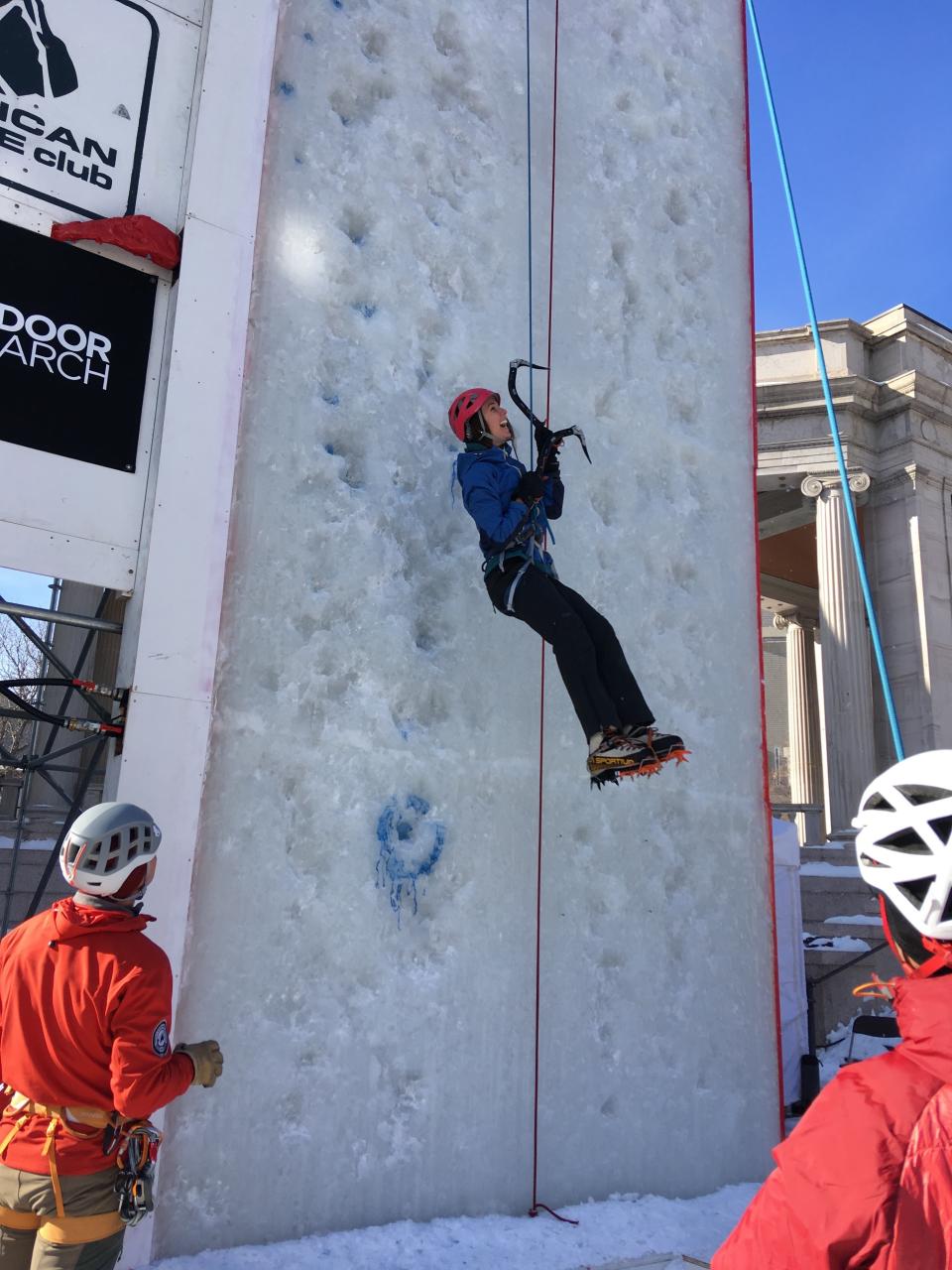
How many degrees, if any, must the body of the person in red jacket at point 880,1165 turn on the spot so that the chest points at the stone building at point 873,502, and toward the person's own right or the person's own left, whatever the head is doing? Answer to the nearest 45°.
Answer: approximately 45° to the person's own right

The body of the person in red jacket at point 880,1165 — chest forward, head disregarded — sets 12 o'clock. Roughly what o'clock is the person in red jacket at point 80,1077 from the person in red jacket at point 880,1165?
the person in red jacket at point 80,1077 is roughly at 11 o'clock from the person in red jacket at point 880,1165.

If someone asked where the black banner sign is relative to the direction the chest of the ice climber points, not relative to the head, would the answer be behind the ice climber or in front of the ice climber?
behind

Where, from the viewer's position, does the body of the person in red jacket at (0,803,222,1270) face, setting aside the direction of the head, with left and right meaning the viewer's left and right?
facing away from the viewer and to the right of the viewer

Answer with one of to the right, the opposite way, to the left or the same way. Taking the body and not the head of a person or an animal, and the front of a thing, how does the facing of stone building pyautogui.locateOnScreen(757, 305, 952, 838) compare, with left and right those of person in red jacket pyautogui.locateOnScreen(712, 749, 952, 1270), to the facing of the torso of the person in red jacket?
to the left

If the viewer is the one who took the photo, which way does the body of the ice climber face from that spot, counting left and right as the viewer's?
facing to the right of the viewer

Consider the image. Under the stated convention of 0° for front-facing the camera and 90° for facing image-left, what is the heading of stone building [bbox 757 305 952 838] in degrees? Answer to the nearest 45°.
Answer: approximately 45°

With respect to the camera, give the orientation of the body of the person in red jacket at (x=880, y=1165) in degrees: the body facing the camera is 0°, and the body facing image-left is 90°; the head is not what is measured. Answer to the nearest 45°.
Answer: approximately 135°

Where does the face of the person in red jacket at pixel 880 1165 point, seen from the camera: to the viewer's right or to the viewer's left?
to the viewer's left

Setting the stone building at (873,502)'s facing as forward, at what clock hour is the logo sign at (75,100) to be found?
The logo sign is roughly at 11 o'clock from the stone building.
